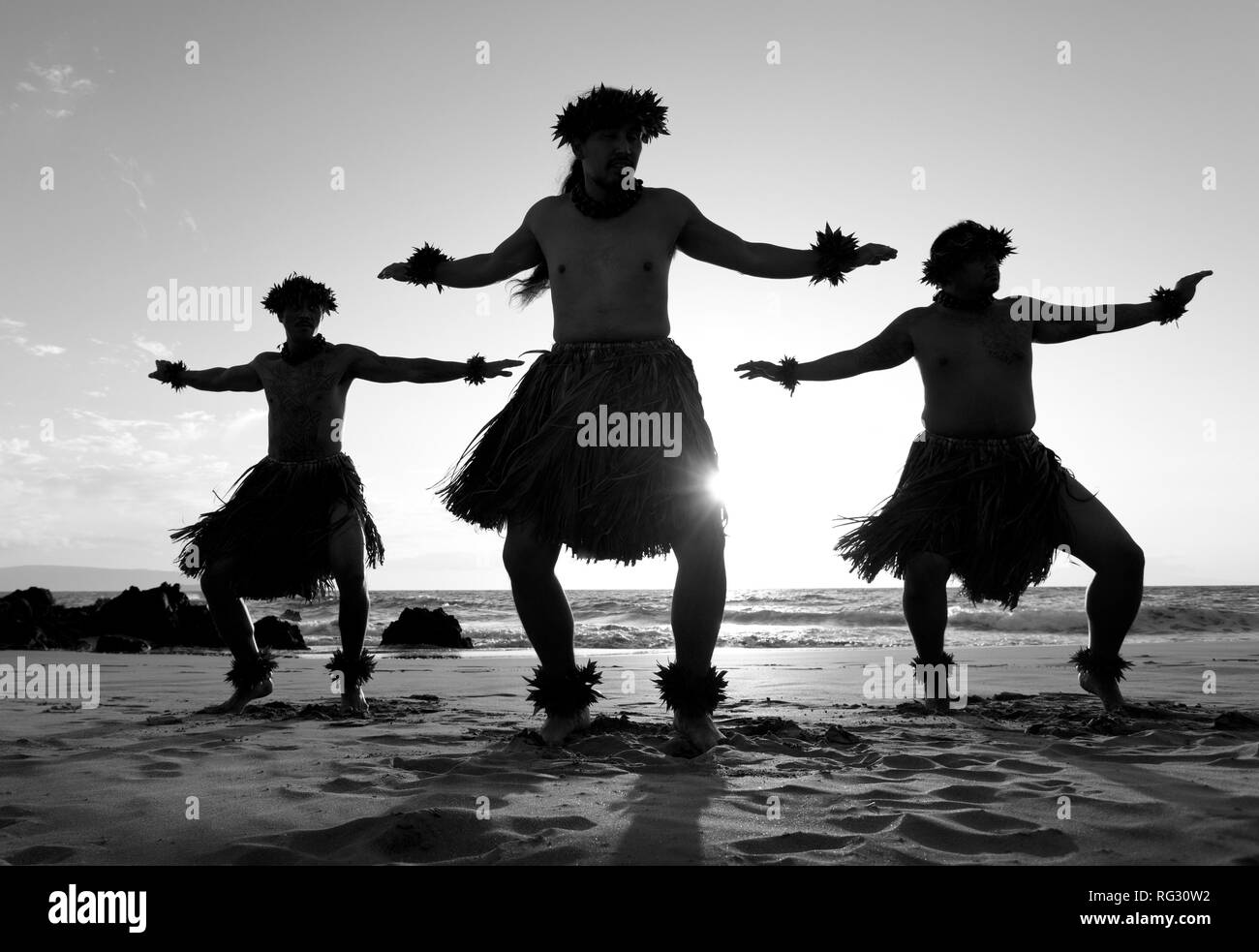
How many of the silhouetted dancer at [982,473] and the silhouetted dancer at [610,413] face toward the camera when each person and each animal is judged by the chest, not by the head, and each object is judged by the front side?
2

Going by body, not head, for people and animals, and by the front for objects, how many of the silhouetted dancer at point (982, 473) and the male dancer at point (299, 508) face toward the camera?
2

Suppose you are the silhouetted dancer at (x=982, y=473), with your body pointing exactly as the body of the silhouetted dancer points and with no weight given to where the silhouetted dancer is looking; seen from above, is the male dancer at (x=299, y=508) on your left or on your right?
on your right

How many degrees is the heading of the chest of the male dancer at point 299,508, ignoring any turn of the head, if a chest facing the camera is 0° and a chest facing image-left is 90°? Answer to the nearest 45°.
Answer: approximately 0°

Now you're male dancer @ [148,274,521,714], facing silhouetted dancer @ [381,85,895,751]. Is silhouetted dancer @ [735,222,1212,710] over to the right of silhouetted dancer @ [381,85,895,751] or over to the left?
left

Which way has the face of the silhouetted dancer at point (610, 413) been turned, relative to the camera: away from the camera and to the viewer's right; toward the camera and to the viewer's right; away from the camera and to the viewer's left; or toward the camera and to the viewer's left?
toward the camera and to the viewer's right

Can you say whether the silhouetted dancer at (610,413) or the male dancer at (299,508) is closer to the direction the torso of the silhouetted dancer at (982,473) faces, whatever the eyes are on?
the silhouetted dancer
